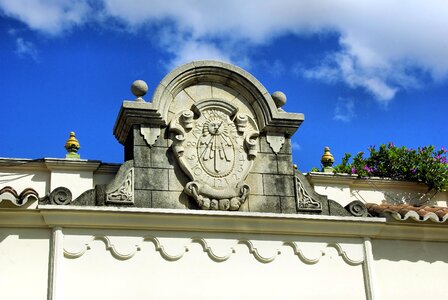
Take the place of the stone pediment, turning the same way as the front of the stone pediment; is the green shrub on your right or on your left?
on your left

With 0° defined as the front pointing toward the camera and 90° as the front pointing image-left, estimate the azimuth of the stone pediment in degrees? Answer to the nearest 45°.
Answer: approximately 0°
